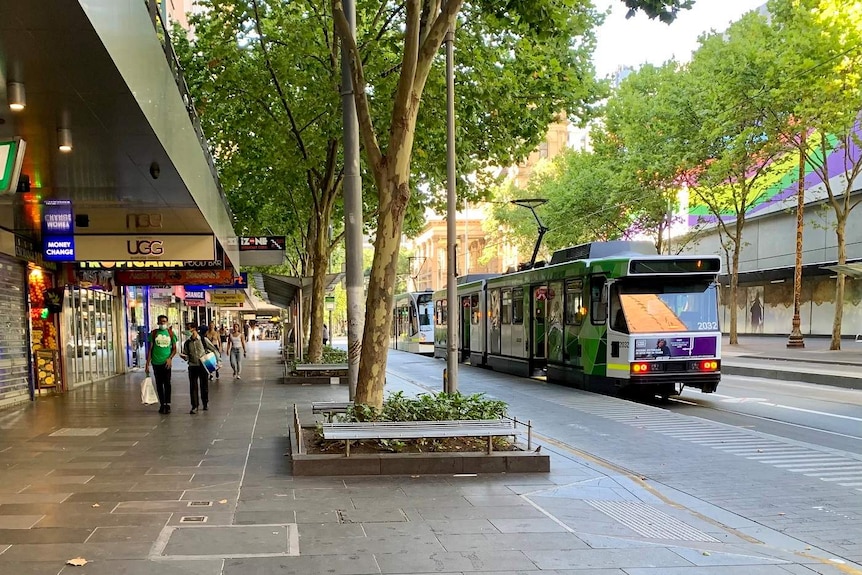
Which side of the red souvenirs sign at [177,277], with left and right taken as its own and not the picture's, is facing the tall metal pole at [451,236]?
front

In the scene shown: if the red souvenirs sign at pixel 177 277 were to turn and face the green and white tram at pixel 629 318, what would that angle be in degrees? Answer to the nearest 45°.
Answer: approximately 45° to its left

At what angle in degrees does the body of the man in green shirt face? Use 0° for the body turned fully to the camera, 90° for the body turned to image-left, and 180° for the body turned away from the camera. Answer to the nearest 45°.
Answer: approximately 0°

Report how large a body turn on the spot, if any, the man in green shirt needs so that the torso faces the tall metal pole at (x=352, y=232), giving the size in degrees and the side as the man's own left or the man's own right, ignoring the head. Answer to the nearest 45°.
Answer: approximately 45° to the man's own left
